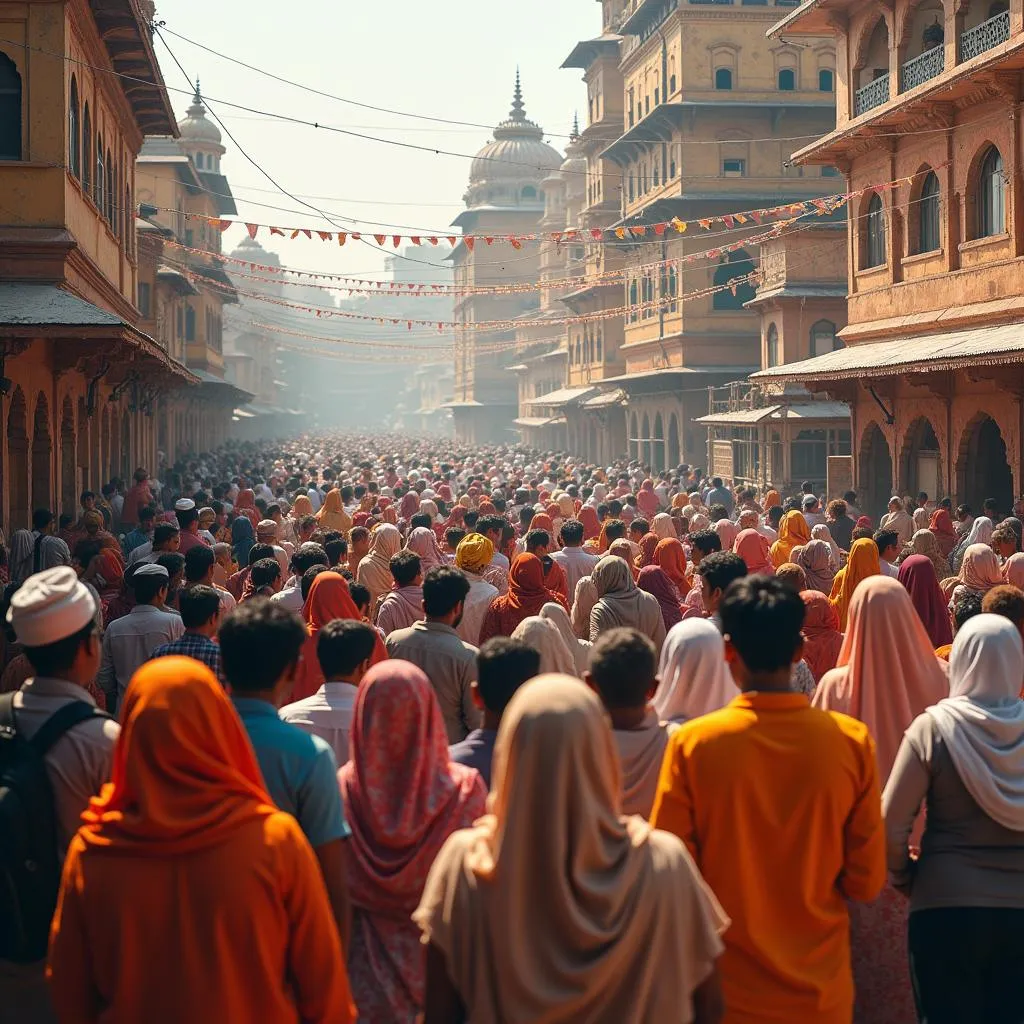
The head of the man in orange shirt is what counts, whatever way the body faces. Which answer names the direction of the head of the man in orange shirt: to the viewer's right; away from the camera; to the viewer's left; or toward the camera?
away from the camera

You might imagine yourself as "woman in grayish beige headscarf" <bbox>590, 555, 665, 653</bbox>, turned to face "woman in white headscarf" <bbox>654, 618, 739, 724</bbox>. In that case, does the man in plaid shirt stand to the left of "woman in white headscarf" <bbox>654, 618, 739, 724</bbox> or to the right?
right

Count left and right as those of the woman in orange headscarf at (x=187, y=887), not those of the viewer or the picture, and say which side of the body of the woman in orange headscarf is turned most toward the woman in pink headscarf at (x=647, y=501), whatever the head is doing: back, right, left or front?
front

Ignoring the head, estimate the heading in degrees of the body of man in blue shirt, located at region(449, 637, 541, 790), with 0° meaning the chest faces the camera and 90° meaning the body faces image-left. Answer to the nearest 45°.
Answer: approximately 180°

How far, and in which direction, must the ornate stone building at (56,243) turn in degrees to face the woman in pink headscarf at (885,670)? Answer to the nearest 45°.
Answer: approximately 90° to its right

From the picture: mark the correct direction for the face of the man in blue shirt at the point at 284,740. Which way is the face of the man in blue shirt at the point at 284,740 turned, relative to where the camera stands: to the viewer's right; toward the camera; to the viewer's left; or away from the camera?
away from the camera

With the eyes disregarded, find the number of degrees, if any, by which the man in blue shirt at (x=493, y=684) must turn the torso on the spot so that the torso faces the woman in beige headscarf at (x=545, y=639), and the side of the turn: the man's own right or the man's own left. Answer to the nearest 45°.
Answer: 0° — they already face them

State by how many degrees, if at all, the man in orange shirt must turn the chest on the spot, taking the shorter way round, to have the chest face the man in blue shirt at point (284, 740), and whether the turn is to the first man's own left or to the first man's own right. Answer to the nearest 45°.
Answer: approximately 90° to the first man's own left

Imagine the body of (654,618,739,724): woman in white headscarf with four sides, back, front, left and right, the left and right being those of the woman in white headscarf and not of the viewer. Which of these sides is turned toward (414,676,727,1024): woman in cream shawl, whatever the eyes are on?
back

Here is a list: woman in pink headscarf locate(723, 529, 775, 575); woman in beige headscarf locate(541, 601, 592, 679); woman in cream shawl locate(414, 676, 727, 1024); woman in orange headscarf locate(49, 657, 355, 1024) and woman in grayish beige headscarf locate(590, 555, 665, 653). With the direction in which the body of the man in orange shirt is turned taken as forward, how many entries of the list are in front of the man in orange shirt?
3

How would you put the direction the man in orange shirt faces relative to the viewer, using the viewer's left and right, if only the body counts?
facing away from the viewer

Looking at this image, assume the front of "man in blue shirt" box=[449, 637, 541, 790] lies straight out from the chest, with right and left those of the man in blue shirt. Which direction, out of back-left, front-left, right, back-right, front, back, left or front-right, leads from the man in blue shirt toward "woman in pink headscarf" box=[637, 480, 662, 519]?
front

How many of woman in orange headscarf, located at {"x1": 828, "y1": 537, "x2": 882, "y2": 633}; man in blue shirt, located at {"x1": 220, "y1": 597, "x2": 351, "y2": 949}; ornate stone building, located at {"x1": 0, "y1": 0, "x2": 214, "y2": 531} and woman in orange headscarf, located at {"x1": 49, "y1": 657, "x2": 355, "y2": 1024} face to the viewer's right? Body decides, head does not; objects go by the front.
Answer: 1

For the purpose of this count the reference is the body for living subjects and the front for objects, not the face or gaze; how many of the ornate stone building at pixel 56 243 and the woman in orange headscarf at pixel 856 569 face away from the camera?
1

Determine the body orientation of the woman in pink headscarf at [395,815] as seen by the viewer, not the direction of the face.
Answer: away from the camera

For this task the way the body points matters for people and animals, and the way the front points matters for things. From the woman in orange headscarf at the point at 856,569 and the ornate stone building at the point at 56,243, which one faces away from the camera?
the woman in orange headscarf

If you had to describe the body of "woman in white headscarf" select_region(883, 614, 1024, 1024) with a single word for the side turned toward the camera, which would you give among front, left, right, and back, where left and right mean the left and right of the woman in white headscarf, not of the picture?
back

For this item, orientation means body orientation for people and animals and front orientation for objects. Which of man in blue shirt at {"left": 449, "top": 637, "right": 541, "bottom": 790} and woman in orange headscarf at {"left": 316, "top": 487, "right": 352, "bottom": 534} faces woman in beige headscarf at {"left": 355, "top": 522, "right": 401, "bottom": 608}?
the man in blue shirt

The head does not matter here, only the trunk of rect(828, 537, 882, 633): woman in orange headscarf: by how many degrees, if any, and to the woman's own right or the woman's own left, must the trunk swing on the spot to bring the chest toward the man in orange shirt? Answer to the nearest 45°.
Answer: approximately 180°

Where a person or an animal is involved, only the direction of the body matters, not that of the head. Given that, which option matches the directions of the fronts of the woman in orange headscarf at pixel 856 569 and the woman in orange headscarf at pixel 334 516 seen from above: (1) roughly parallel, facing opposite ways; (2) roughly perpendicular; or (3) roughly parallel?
roughly parallel
